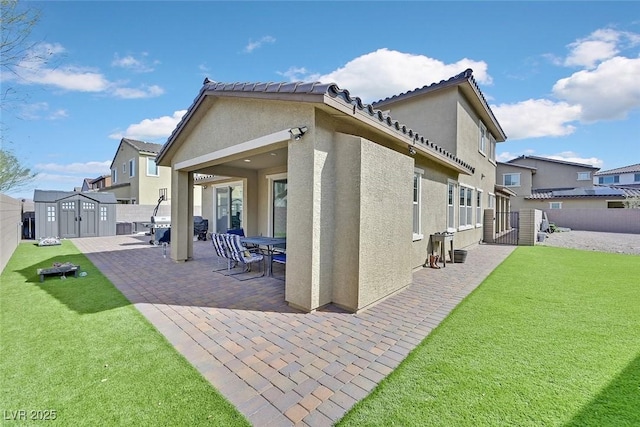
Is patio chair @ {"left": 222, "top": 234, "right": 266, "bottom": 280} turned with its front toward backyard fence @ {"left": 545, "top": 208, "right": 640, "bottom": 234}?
no

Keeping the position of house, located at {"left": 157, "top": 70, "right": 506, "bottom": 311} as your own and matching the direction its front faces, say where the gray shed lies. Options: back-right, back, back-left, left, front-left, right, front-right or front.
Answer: left

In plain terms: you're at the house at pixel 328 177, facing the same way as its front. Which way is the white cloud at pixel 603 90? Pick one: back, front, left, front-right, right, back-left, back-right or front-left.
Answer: front

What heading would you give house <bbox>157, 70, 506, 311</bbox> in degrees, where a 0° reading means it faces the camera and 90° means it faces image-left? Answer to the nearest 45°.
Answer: approximately 225°

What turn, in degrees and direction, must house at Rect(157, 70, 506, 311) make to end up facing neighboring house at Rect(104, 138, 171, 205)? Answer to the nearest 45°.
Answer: approximately 90° to its left

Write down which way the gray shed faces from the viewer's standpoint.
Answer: facing the viewer

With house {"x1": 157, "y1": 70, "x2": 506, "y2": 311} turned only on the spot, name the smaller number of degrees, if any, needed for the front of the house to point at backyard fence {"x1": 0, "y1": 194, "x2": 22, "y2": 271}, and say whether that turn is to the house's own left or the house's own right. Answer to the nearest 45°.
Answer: approximately 135° to the house's own left

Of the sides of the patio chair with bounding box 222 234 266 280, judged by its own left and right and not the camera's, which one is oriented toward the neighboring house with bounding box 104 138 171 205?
left

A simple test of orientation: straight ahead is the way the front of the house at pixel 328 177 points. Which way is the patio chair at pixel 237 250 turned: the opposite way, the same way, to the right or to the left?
to the right

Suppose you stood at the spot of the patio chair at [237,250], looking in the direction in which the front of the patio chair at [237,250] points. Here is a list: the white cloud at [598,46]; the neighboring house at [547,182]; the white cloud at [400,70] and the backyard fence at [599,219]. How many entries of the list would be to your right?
0
